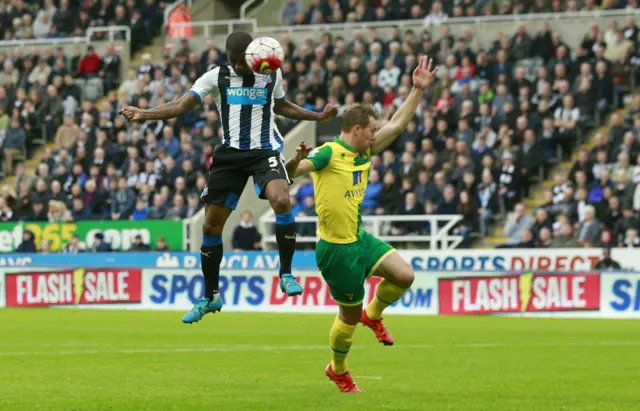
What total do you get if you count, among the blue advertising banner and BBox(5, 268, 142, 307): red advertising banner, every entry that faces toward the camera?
2

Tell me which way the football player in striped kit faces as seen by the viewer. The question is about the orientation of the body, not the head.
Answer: toward the camera

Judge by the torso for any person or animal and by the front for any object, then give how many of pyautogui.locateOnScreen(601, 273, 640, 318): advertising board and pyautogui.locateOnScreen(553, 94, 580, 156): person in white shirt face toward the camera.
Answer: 2

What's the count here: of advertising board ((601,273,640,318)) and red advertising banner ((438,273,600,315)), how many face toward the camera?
2

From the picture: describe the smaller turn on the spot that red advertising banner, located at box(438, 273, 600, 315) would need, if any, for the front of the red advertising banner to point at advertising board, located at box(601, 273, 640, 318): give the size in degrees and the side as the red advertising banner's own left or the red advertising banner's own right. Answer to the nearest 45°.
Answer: approximately 90° to the red advertising banner's own left

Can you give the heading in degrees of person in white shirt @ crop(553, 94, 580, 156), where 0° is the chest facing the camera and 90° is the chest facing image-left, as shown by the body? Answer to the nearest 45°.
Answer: approximately 0°

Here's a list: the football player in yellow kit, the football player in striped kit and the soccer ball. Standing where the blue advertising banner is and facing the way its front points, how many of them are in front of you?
3

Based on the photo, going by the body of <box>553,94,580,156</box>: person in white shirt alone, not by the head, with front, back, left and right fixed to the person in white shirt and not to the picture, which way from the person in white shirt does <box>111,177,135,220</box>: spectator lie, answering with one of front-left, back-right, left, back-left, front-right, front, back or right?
right
